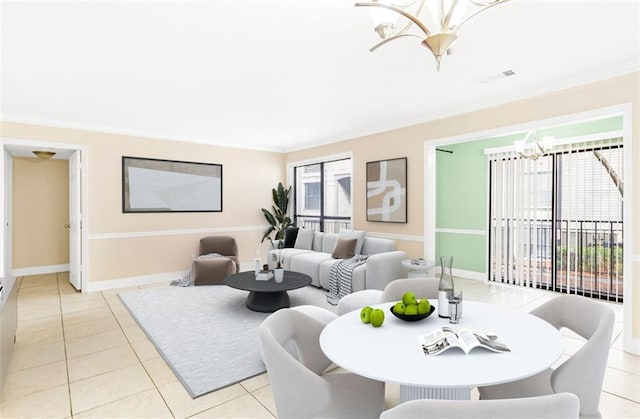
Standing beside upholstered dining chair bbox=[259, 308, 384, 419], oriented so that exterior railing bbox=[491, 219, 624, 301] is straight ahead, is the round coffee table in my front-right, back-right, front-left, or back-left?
front-left

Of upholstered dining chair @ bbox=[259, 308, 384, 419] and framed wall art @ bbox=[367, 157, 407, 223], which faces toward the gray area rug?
the framed wall art

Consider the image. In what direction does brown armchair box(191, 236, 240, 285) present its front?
toward the camera

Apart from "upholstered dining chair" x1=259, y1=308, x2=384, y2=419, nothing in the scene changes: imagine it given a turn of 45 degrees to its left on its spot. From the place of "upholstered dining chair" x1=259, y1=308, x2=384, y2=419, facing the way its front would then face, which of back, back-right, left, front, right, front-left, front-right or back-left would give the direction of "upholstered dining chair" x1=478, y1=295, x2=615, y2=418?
front-right

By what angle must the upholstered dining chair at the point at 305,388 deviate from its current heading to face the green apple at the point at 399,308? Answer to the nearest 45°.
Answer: approximately 45° to its left

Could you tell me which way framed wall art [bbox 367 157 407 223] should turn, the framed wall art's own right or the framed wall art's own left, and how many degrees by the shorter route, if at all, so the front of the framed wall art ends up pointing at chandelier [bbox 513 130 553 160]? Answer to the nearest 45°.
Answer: approximately 135° to the framed wall art's own left

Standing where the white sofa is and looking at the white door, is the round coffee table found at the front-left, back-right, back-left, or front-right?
front-left

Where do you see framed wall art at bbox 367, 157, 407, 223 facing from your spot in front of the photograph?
facing the viewer and to the left of the viewer

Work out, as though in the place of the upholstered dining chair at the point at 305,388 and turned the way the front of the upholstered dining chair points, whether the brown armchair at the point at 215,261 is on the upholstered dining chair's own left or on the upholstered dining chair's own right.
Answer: on the upholstered dining chair's own left

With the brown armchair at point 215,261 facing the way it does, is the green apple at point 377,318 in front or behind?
in front

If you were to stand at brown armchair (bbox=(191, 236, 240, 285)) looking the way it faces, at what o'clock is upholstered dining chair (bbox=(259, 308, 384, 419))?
The upholstered dining chair is roughly at 12 o'clock from the brown armchair.

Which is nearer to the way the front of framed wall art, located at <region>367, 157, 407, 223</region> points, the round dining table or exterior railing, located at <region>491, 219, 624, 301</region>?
the round dining table

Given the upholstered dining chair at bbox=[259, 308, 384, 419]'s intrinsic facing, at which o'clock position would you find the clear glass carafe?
The clear glass carafe is roughly at 11 o'clock from the upholstered dining chair.

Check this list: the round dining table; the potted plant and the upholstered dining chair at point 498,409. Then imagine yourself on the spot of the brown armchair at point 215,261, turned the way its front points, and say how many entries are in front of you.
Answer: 2

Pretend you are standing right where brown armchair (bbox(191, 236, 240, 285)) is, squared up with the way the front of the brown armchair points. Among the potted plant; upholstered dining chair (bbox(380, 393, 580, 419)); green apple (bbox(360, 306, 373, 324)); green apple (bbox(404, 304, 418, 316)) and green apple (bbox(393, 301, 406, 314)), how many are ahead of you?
4

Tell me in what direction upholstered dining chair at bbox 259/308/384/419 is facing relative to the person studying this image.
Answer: facing to the right of the viewer

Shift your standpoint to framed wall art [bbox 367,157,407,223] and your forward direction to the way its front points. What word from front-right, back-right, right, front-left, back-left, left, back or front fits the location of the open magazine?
front-left

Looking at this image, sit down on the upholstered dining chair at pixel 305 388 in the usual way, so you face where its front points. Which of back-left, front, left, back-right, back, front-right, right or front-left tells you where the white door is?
back-left

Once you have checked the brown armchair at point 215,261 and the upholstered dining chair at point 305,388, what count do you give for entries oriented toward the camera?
1
